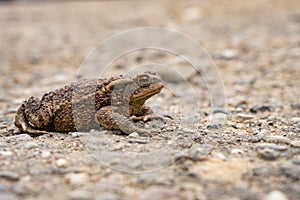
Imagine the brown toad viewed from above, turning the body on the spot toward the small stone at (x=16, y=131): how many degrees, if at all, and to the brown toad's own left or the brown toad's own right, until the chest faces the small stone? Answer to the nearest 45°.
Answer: approximately 180°

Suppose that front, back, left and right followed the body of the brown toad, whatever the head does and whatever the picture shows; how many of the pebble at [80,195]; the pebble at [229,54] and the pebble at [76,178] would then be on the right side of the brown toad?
2

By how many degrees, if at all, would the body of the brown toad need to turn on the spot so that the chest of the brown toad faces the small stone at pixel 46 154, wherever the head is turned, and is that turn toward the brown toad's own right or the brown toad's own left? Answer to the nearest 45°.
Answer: approximately 135° to the brown toad's own right

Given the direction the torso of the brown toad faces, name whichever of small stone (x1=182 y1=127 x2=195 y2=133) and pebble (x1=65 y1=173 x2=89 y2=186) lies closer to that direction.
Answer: the small stone

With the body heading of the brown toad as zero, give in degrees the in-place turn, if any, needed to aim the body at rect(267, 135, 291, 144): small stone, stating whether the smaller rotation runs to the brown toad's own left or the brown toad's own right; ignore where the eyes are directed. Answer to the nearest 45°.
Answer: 0° — it already faces it

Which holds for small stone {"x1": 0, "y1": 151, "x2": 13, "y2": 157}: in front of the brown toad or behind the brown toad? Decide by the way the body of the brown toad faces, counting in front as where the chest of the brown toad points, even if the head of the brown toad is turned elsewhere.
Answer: behind

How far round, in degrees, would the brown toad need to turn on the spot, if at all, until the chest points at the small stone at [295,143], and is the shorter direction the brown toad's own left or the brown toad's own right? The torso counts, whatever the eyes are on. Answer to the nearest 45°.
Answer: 0° — it already faces it

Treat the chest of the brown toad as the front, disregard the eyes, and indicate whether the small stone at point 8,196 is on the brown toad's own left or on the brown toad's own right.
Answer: on the brown toad's own right

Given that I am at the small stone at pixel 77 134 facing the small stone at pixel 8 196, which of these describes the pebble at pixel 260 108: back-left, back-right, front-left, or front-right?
back-left

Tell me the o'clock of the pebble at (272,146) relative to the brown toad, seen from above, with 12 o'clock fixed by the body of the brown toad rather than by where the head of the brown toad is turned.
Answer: The pebble is roughly at 1 o'clock from the brown toad.

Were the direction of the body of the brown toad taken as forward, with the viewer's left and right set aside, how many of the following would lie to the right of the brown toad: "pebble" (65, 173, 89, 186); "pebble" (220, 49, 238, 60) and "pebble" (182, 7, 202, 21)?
1

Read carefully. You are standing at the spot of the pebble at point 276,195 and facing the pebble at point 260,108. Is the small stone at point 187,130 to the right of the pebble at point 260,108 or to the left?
left

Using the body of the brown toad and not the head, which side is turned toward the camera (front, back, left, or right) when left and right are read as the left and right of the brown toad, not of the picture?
right

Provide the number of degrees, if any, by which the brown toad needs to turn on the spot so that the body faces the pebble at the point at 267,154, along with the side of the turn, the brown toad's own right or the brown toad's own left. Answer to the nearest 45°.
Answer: approximately 45° to the brown toad's own right

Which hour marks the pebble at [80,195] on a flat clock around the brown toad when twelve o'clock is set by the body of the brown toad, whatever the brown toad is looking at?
The pebble is roughly at 3 o'clock from the brown toad.
